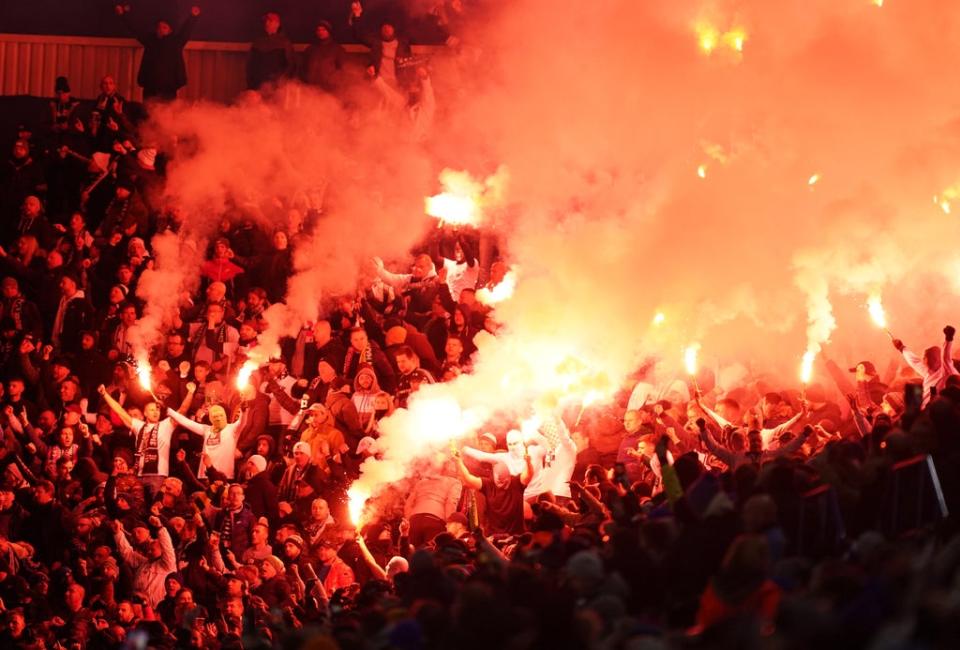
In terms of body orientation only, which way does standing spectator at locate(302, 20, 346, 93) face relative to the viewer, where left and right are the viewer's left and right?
facing the viewer

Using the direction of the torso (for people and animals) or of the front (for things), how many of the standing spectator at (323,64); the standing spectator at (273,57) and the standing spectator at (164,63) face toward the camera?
3

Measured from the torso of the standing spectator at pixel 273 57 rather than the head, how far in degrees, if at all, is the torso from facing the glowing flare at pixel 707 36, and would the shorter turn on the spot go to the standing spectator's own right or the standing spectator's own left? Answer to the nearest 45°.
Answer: approximately 45° to the standing spectator's own left

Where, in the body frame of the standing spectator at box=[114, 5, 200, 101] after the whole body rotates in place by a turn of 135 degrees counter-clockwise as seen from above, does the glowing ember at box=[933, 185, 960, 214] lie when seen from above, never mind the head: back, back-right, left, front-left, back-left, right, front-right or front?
right

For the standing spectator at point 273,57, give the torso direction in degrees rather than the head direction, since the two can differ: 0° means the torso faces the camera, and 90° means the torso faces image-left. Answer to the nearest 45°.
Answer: approximately 0°

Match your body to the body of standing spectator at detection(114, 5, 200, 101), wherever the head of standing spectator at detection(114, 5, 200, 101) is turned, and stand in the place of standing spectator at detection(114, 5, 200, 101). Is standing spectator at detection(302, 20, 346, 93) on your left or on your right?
on your left

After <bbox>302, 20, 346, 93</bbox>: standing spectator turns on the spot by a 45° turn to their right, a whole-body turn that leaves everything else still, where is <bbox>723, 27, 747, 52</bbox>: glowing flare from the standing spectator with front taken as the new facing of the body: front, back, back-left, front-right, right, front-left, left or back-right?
left

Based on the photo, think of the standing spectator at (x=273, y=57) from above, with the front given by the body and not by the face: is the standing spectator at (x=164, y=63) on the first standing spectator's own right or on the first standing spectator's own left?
on the first standing spectator's own right

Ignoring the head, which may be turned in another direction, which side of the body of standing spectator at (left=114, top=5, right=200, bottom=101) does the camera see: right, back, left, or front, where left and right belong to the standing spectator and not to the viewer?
front

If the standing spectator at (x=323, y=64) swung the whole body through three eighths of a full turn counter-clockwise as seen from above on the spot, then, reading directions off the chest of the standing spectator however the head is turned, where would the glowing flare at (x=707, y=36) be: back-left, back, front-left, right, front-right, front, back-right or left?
right
